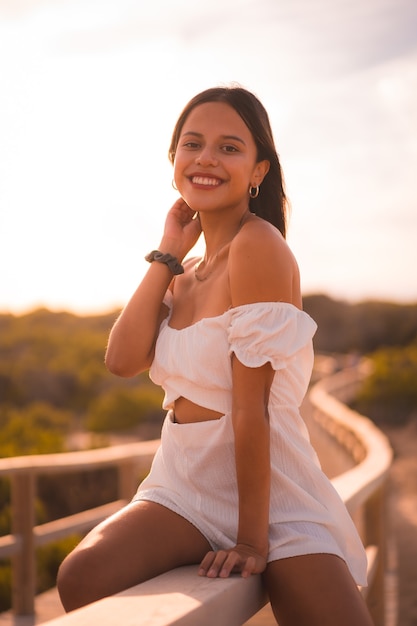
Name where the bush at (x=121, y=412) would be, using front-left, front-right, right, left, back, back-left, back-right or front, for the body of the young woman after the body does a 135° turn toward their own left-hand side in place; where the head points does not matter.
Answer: left

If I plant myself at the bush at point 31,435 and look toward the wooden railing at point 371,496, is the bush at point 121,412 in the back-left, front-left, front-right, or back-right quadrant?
back-left

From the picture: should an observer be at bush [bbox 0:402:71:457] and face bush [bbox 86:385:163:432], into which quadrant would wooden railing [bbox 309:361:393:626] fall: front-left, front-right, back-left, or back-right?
back-right

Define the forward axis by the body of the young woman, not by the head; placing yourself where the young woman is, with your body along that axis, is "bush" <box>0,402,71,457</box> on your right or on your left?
on your right

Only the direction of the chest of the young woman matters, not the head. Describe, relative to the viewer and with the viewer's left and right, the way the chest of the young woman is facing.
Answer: facing the viewer and to the left of the viewer
